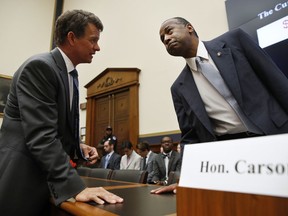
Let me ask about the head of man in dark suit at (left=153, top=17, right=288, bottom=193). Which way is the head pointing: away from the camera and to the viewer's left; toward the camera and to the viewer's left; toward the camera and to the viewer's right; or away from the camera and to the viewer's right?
toward the camera and to the viewer's left

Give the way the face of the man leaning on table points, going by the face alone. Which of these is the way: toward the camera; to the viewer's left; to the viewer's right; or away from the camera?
to the viewer's right

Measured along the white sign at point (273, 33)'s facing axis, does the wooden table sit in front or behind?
in front

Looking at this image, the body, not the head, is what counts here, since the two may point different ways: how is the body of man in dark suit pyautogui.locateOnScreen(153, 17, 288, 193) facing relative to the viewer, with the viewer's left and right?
facing the viewer and to the left of the viewer

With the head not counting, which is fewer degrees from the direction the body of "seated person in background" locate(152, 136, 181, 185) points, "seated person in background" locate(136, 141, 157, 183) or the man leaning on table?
the man leaning on table

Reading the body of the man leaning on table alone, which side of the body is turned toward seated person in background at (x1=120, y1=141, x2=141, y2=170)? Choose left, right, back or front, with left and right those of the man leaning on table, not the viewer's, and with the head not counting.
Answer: left

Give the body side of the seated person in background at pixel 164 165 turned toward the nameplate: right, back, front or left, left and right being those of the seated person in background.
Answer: front

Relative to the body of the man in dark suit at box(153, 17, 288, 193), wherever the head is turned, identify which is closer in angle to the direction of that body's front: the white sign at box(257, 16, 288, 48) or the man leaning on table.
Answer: the man leaning on table

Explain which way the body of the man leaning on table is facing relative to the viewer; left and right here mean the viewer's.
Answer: facing to the right of the viewer

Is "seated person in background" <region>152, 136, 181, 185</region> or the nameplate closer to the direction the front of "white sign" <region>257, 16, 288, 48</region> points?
the nameplate

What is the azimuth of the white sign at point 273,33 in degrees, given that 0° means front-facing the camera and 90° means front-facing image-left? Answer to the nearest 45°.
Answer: approximately 0°

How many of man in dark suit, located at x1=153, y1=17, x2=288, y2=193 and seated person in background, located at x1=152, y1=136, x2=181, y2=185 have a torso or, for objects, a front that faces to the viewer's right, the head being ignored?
0
